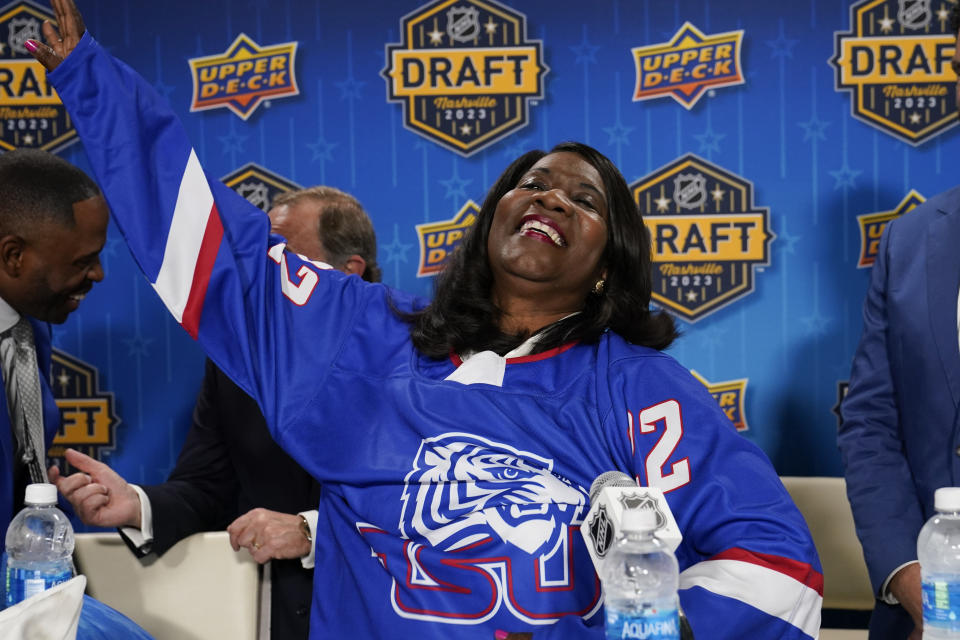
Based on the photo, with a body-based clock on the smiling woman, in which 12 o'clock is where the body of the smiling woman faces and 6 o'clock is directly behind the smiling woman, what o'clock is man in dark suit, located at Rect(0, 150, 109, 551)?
The man in dark suit is roughly at 4 o'clock from the smiling woman.

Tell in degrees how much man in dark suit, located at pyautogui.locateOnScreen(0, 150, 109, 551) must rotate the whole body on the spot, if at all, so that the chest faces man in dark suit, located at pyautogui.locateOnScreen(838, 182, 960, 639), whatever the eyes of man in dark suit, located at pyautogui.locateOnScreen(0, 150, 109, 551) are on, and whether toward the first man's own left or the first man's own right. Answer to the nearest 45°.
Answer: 0° — they already face them

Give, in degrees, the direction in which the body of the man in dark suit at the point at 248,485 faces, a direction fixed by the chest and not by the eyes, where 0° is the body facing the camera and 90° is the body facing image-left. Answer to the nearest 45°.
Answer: approximately 45°

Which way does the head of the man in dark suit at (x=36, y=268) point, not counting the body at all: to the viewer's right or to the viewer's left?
to the viewer's right

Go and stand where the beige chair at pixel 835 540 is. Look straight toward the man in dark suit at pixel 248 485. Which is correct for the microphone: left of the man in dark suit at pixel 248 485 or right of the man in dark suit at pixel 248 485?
left

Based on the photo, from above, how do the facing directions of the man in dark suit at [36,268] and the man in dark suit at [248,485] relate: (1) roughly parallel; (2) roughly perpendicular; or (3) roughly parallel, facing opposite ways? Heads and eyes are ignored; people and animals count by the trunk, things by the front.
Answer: roughly perpendicular

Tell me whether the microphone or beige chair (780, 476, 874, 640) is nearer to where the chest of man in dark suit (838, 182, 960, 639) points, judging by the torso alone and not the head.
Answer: the microphone
